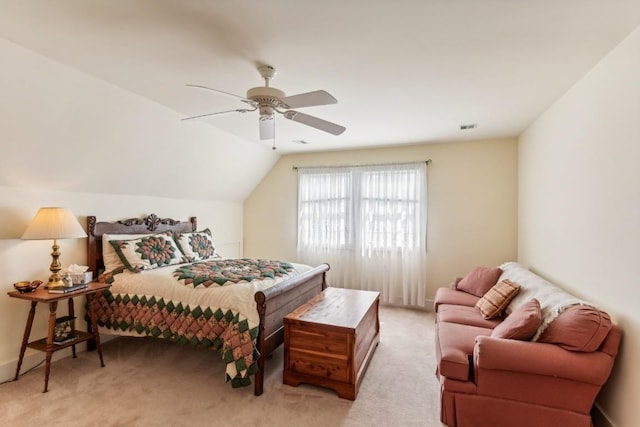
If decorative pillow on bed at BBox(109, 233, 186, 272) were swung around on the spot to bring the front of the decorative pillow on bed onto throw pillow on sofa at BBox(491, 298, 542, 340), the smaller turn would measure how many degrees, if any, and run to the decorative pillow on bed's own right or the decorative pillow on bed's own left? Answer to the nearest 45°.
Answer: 0° — it already faces it

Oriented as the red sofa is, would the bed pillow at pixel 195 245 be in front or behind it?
in front

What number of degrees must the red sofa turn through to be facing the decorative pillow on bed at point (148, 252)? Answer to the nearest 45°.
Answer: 0° — it already faces it

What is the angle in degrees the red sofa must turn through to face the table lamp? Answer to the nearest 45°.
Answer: approximately 45° to its left

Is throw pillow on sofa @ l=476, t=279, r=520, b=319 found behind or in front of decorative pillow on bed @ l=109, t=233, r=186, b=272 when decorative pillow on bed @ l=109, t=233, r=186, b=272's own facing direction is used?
in front

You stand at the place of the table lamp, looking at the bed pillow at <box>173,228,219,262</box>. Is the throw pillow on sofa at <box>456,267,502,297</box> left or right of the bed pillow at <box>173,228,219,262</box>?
right

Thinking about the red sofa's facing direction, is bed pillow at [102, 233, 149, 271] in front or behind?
in front

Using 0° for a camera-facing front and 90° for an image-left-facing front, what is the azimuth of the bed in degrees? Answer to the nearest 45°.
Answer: approximately 315°

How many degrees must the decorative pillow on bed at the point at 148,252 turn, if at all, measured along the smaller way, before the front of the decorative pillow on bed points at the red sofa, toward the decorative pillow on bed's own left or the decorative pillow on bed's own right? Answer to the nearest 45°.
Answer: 0° — it already faces it

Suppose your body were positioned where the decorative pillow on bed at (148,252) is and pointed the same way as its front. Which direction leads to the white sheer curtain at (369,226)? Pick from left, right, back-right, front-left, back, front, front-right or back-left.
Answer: front-left

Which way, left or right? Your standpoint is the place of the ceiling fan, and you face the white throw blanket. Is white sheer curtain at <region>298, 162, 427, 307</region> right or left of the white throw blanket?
left

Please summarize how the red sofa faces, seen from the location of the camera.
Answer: facing to the left of the viewer

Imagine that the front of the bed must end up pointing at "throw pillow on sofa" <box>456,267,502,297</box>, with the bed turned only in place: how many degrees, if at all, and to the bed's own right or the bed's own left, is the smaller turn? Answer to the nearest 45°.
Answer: approximately 45° to the bed's own left
